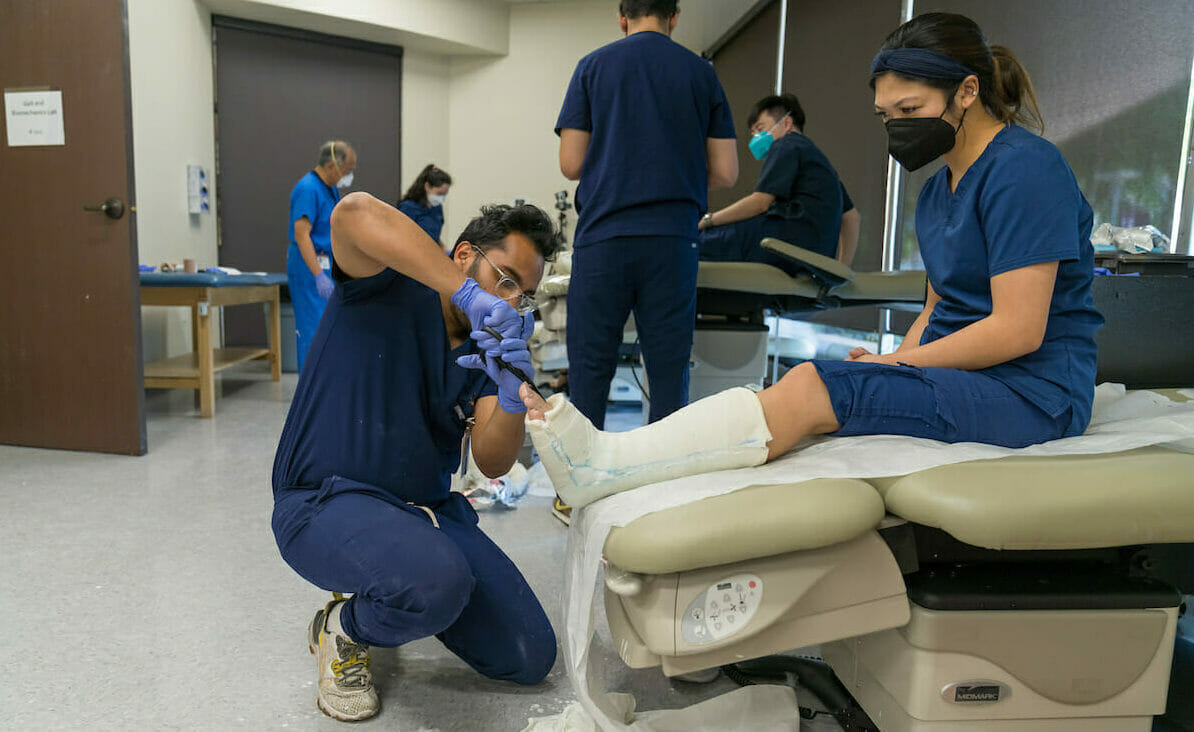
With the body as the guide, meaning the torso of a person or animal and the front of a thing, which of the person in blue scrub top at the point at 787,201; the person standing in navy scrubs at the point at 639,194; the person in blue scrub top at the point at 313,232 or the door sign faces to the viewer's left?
the person in blue scrub top at the point at 787,201

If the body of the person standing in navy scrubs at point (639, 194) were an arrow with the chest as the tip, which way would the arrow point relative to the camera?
away from the camera

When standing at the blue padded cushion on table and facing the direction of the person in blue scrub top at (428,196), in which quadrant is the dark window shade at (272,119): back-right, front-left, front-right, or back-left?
front-left

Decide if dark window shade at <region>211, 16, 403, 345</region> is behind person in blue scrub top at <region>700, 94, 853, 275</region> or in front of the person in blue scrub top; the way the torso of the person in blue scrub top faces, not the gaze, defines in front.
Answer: in front

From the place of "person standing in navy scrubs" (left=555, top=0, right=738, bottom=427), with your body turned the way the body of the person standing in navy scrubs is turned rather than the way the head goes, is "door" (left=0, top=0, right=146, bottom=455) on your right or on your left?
on your left

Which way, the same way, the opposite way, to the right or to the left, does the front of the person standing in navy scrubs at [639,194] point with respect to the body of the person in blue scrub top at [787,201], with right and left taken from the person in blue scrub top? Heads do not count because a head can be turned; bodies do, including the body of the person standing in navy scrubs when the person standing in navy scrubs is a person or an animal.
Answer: to the right

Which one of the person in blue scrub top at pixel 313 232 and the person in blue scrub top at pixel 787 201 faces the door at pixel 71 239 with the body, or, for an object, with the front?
the person in blue scrub top at pixel 787 201

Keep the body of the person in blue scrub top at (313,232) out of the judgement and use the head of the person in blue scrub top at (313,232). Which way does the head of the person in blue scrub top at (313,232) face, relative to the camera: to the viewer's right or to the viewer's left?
to the viewer's right

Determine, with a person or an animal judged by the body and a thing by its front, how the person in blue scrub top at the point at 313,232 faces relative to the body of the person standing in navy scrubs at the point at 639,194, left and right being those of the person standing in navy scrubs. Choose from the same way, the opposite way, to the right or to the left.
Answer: to the right

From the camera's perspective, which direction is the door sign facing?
toward the camera

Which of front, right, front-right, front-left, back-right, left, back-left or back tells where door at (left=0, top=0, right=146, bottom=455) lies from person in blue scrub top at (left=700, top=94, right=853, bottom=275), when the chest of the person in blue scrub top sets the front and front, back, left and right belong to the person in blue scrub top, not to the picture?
front

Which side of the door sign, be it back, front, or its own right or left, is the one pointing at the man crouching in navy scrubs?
front

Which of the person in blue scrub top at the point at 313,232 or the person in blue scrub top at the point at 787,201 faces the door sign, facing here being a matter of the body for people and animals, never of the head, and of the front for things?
the person in blue scrub top at the point at 787,201

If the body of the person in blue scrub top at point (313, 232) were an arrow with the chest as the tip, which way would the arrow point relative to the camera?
to the viewer's right

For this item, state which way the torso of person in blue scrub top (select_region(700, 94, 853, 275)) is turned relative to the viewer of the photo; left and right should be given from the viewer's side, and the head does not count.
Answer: facing to the left of the viewer

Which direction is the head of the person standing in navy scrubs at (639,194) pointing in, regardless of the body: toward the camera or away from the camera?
away from the camera
